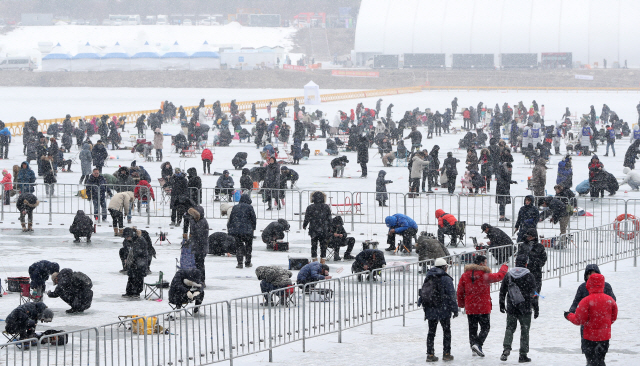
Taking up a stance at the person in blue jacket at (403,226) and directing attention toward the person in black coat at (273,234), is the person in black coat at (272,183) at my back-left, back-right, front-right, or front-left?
front-right

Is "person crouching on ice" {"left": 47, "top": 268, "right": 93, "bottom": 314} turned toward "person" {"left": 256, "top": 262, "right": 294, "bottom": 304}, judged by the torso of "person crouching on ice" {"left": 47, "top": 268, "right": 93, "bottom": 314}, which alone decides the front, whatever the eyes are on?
no

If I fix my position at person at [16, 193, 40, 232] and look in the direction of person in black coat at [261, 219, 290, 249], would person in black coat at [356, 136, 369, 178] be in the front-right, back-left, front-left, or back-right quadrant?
front-left

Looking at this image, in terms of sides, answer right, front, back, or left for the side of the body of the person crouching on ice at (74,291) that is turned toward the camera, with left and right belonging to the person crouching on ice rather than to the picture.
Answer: left

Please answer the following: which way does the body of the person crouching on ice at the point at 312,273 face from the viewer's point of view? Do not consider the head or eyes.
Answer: to the viewer's right

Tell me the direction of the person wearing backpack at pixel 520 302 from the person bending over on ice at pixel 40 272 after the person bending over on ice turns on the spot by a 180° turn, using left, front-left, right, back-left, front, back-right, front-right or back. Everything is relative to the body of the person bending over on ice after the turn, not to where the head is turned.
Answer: back-left

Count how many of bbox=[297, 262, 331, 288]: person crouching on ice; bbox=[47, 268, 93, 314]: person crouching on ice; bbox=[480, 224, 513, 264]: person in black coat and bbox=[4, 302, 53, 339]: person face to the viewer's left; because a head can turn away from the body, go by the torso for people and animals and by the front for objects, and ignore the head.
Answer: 2

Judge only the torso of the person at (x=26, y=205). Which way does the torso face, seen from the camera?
toward the camera

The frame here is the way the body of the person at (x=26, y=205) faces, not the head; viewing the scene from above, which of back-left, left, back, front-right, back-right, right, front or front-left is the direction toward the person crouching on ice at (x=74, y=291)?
front

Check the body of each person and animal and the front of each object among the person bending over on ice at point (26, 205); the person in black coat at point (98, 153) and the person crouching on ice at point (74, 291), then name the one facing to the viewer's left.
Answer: the person crouching on ice at point (74, 291)

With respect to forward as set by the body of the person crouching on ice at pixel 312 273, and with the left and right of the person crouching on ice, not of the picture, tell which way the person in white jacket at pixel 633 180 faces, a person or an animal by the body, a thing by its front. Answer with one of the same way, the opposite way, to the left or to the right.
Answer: the opposite way

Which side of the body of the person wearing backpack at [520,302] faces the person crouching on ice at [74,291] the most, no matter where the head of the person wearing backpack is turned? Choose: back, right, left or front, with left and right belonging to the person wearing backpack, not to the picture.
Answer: left

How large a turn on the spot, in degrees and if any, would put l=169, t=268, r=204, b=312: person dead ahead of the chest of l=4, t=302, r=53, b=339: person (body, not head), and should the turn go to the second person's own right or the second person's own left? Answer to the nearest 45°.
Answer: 0° — they already face them

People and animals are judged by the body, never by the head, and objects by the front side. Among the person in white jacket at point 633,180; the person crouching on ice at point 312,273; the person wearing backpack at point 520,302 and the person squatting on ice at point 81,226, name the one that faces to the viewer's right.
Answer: the person crouching on ice at point 312,273

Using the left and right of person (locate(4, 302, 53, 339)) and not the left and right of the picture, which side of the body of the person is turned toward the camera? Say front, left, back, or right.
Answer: right
